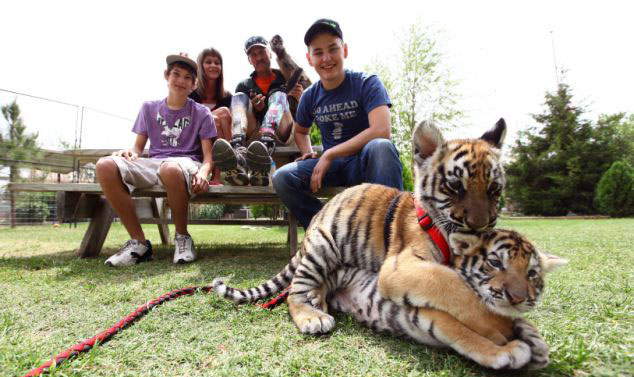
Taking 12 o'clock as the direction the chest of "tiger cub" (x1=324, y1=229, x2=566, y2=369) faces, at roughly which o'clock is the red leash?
The red leash is roughly at 4 o'clock from the tiger cub.

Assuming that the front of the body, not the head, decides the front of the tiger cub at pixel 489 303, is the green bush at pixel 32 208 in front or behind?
behind

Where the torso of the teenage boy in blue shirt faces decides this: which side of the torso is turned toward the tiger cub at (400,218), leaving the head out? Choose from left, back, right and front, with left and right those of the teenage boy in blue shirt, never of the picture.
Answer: front

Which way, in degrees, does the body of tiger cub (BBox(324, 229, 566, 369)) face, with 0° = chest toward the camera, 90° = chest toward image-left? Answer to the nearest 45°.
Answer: approximately 315°

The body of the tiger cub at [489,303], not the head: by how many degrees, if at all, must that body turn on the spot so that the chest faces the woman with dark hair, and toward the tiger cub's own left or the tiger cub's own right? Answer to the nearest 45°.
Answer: approximately 180°

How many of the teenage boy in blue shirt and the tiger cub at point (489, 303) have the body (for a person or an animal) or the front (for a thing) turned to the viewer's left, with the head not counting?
0

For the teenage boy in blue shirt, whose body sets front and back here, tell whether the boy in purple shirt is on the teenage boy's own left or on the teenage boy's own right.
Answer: on the teenage boy's own right

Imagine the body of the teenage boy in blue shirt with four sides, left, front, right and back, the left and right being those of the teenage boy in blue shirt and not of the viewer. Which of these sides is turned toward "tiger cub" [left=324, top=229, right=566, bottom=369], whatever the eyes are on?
front

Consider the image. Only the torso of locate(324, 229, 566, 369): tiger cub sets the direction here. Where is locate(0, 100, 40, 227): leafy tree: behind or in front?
behind

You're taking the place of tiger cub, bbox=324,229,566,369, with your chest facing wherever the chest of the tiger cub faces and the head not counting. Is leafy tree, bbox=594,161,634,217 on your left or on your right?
on your left

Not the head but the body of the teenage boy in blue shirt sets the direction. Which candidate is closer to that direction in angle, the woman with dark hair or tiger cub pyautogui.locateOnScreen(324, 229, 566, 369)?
the tiger cub

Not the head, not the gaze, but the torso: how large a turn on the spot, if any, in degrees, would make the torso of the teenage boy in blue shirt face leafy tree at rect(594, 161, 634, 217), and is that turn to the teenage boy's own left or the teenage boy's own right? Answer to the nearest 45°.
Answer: approximately 135° to the teenage boy's own left

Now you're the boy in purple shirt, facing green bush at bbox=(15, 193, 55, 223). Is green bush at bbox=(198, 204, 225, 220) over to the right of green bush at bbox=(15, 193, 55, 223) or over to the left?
right

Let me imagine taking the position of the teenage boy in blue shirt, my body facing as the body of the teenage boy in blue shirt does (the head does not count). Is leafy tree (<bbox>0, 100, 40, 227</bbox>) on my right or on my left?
on my right
